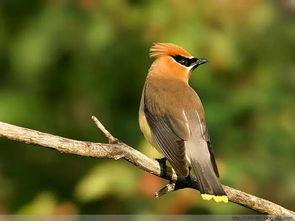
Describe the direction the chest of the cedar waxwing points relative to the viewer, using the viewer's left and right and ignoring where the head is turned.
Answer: facing away from the viewer and to the left of the viewer
